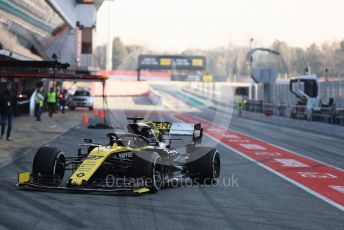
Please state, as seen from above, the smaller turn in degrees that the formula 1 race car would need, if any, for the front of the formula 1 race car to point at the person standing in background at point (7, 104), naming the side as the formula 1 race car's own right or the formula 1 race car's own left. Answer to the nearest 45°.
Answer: approximately 135° to the formula 1 race car's own right

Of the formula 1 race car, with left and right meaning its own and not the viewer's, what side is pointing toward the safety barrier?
back

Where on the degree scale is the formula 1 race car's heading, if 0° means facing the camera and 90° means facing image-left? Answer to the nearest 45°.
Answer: approximately 45°

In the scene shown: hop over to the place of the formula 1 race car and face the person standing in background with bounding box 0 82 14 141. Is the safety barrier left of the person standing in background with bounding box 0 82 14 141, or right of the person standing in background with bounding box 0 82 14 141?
right
